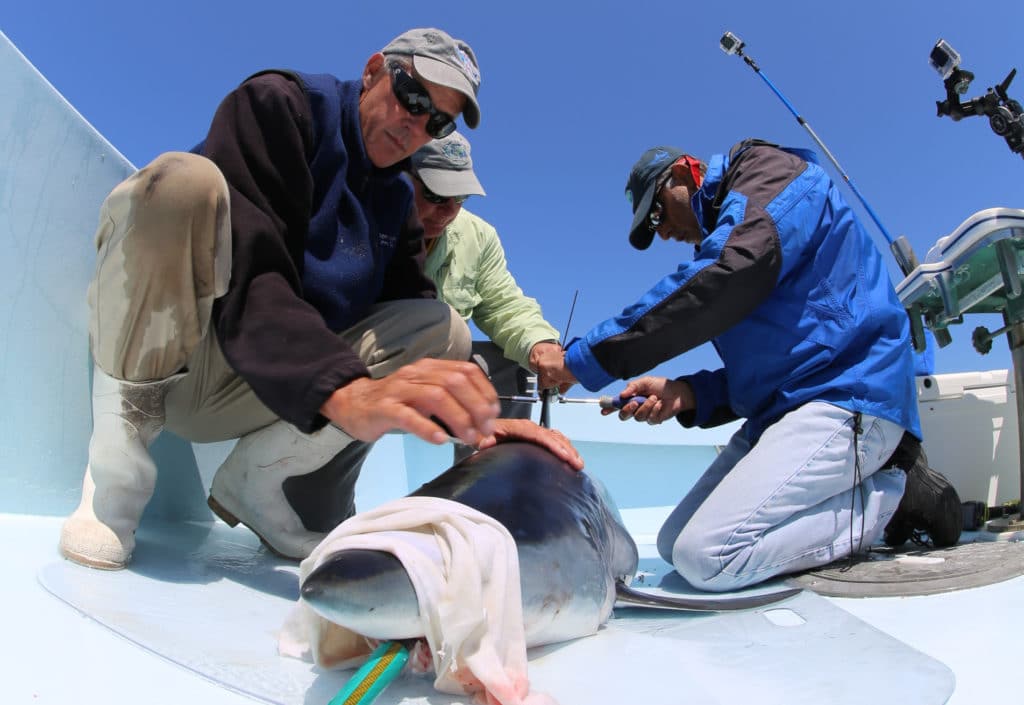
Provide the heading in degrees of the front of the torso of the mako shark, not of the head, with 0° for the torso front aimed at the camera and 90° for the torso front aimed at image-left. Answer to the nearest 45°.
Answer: approximately 45°

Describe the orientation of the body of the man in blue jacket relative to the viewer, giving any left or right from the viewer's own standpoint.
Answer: facing to the left of the viewer

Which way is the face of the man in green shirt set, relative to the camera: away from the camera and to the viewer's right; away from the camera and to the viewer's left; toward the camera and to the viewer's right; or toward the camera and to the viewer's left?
toward the camera and to the viewer's right

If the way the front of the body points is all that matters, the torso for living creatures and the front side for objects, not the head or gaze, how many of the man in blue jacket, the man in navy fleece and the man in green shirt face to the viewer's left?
1

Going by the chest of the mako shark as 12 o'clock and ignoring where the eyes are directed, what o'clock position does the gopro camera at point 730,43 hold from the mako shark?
The gopro camera is roughly at 5 o'clock from the mako shark.

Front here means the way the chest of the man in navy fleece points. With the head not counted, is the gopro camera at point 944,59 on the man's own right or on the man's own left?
on the man's own left

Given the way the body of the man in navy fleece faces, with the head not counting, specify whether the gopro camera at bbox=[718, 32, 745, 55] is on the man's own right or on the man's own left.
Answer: on the man's own left

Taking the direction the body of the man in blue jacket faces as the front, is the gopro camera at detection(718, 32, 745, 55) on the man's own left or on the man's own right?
on the man's own right

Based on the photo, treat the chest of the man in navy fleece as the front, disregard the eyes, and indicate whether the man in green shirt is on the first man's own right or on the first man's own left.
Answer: on the first man's own left

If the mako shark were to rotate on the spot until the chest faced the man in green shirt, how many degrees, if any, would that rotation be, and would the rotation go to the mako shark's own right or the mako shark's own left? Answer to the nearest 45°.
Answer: approximately 135° to the mako shark's own right

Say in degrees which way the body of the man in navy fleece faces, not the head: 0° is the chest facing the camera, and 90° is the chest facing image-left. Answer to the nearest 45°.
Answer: approximately 315°
